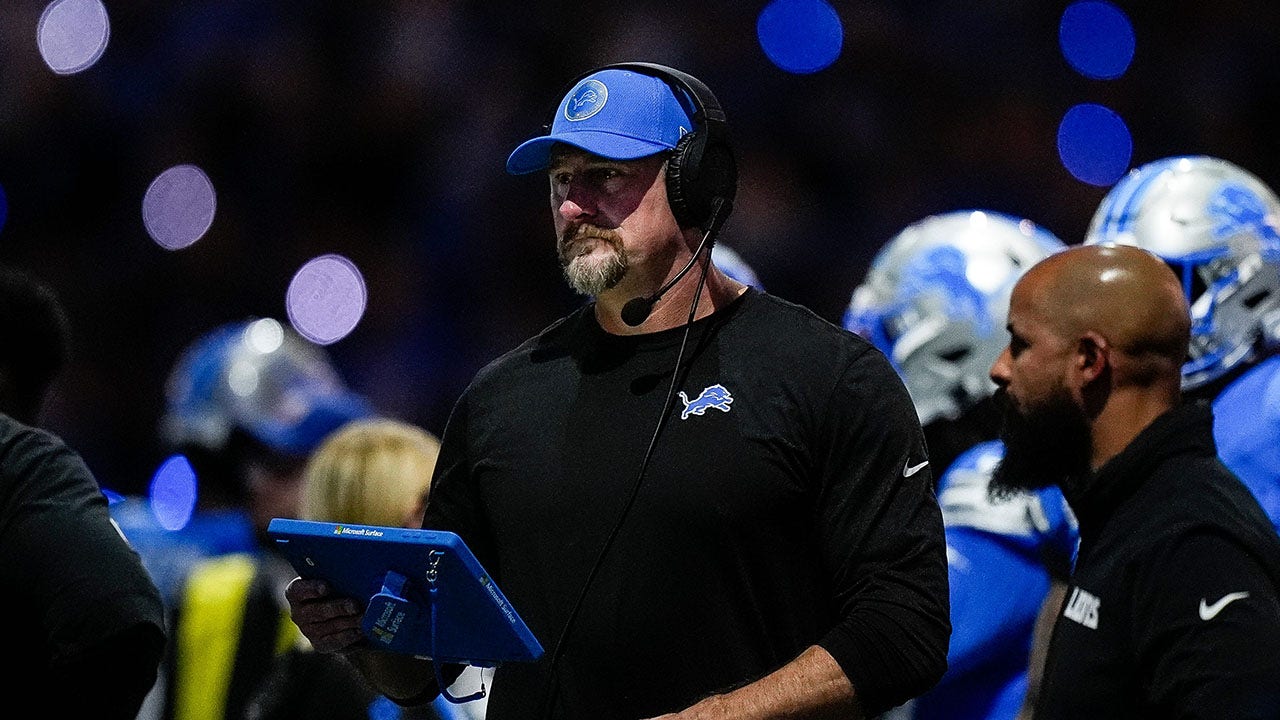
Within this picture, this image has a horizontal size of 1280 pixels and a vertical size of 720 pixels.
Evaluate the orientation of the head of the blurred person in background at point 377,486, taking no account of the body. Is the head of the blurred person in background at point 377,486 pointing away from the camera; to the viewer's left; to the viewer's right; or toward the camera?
away from the camera

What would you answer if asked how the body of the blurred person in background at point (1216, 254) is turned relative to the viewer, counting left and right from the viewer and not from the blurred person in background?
facing the viewer and to the left of the viewer

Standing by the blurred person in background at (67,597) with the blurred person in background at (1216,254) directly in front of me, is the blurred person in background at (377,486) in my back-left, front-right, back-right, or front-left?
front-left

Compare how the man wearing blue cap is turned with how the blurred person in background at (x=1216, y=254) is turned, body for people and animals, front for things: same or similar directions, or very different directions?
same or similar directions

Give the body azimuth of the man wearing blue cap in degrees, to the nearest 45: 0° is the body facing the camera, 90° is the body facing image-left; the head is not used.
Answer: approximately 45°

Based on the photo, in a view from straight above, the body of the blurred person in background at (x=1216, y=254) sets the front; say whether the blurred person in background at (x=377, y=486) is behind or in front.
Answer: in front

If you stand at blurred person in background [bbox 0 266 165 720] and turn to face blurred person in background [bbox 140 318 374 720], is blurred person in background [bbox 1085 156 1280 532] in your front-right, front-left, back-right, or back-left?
front-right

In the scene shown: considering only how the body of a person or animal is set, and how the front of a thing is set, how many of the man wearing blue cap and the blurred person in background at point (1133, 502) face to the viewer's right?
0

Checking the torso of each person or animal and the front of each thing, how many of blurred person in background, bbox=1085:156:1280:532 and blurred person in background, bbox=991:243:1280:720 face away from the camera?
0

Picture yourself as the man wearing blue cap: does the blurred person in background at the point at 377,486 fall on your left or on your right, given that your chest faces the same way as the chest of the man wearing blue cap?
on your right

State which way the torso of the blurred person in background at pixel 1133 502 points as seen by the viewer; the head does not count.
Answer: to the viewer's left

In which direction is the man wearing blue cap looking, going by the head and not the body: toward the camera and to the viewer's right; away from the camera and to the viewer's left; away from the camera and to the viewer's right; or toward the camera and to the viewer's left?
toward the camera and to the viewer's left

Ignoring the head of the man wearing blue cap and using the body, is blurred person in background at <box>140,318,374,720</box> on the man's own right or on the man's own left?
on the man's own right

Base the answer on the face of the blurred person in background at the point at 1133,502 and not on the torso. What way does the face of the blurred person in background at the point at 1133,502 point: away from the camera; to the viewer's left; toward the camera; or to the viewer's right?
to the viewer's left
